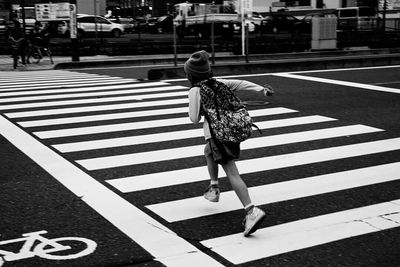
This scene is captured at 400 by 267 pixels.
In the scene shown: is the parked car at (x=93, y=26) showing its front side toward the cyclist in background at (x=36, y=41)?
no
